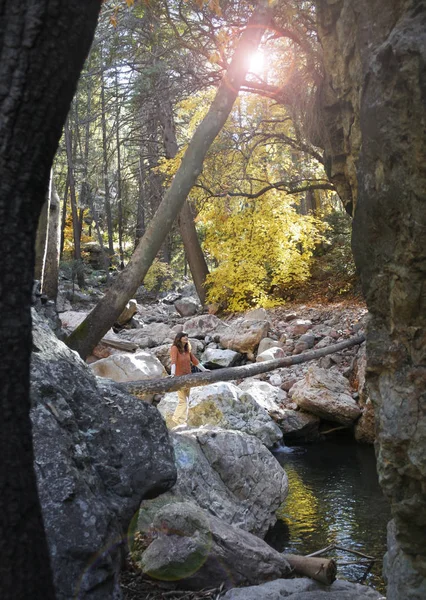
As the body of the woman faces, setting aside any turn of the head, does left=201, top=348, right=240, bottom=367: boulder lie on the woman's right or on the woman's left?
on the woman's left

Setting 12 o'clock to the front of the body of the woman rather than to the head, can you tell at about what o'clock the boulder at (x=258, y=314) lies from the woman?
The boulder is roughly at 8 o'clock from the woman.

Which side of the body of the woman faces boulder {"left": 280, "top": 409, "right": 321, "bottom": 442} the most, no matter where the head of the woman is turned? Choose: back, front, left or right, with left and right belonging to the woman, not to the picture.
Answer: left

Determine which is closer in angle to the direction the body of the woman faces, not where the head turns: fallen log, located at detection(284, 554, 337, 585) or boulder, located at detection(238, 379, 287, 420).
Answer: the fallen log

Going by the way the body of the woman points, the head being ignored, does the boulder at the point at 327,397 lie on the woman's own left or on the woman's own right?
on the woman's own left

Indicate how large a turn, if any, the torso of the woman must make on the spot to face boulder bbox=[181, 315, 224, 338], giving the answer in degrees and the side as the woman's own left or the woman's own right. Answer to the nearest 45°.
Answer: approximately 135° to the woman's own left

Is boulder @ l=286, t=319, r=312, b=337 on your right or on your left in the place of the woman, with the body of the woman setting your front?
on your left

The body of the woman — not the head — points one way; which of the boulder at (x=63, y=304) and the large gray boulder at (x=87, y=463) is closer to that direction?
the large gray boulder

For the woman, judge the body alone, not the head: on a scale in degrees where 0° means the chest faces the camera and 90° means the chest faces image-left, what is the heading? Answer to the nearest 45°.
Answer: approximately 315°
